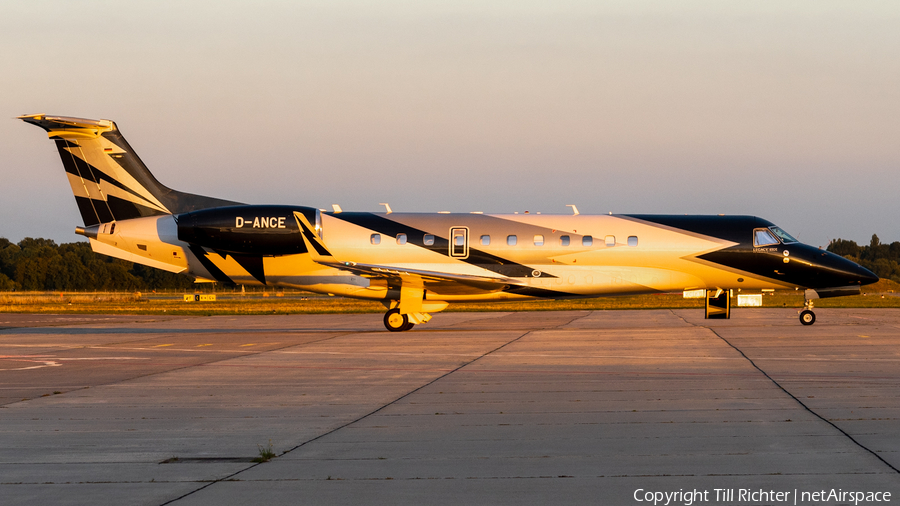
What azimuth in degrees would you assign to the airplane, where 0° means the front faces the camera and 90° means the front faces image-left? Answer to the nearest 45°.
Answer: approximately 270°
